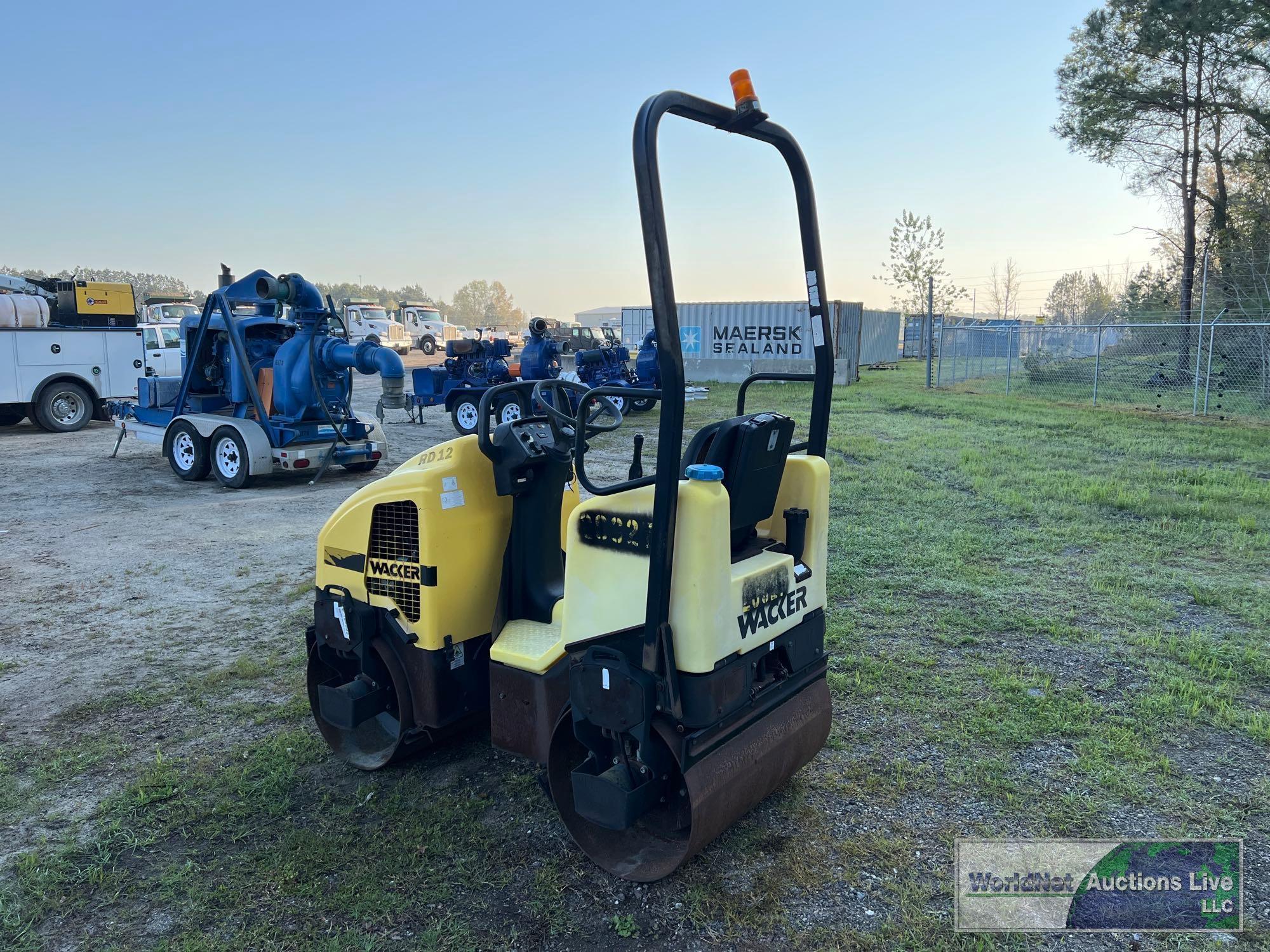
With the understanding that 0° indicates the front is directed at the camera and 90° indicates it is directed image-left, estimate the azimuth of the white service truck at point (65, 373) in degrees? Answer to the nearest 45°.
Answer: approximately 90°

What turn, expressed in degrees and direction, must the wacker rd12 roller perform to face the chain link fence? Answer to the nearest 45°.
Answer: approximately 90° to its right

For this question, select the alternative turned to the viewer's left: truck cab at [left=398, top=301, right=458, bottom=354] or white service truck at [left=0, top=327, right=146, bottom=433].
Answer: the white service truck

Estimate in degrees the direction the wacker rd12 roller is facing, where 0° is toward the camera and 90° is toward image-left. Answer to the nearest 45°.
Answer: approximately 135°

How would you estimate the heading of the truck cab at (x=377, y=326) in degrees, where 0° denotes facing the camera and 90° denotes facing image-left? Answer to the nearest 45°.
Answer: approximately 315°
